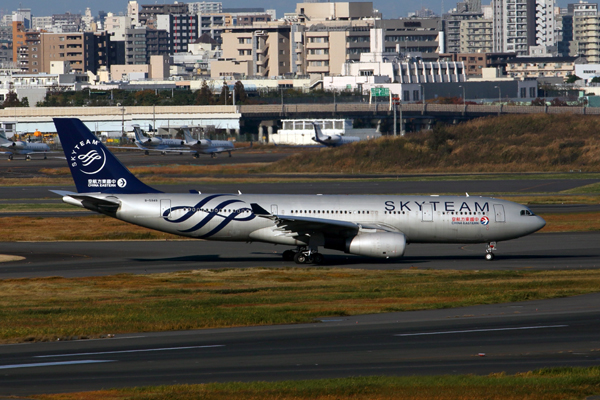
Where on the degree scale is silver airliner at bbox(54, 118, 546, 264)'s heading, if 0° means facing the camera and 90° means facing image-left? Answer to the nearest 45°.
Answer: approximately 270°
